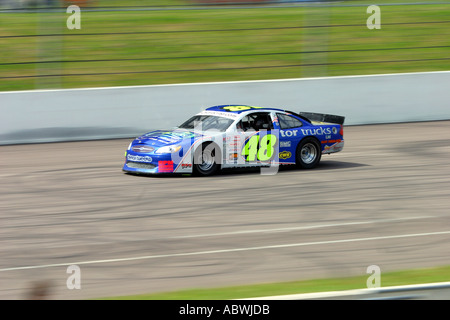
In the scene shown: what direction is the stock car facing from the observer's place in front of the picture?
facing the viewer and to the left of the viewer
